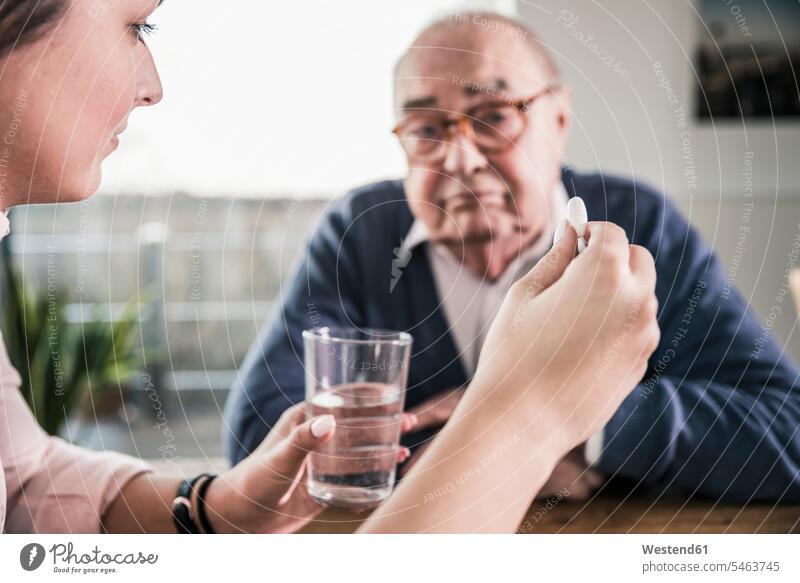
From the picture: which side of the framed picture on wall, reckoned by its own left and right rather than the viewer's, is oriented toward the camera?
front

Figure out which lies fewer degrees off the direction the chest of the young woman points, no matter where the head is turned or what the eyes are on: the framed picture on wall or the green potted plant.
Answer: the framed picture on wall

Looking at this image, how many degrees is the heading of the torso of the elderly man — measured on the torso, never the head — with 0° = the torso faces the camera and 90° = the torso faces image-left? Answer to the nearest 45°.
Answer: approximately 0°

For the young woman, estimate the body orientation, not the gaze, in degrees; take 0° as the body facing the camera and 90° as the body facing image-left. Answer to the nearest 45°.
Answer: approximately 270°

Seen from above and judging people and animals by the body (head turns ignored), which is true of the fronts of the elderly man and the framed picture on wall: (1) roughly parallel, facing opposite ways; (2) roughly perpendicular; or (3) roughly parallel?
roughly parallel

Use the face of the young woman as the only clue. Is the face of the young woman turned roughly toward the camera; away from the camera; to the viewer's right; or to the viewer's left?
to the viewer's right

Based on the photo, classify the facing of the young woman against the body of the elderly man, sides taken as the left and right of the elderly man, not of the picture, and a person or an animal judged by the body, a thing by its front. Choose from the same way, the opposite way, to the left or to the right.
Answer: to the left

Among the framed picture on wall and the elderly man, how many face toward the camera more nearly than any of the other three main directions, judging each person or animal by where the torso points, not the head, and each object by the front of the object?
2
